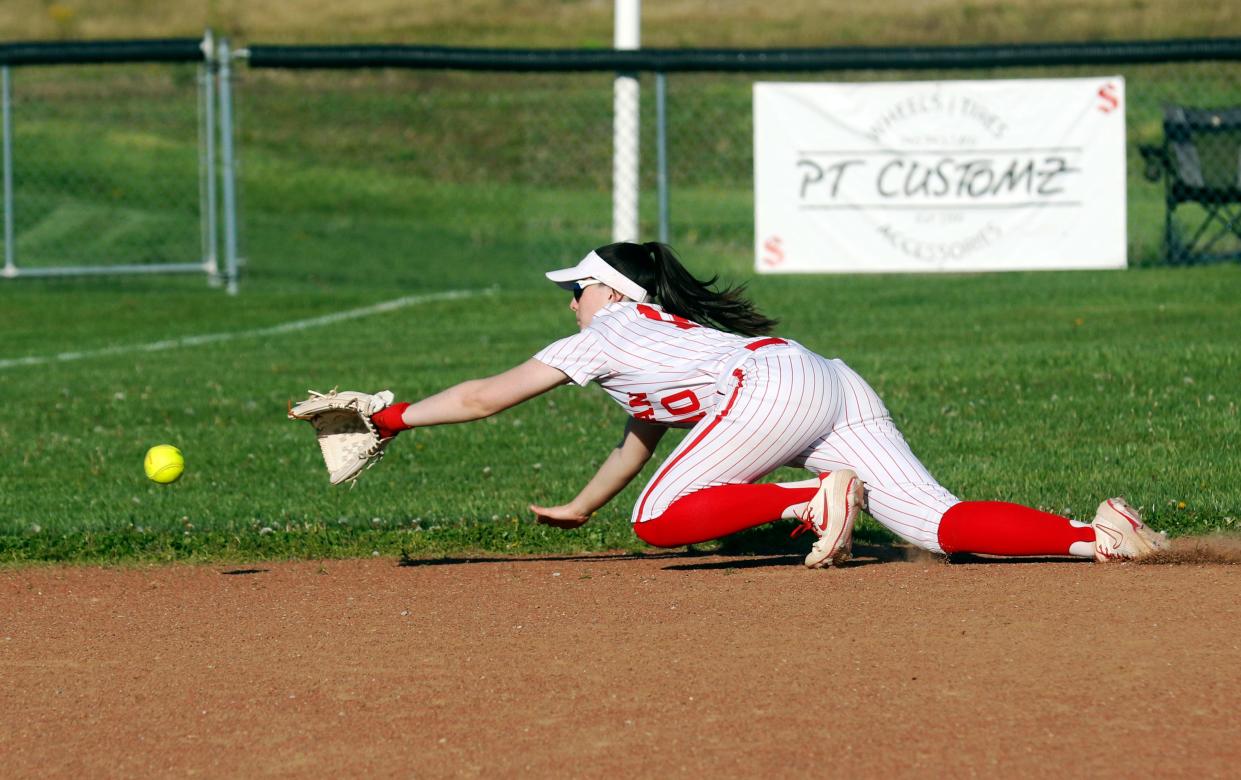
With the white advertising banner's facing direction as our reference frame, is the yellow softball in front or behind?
in front

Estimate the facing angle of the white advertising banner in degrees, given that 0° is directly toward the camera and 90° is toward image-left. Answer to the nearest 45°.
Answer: approximately 0°

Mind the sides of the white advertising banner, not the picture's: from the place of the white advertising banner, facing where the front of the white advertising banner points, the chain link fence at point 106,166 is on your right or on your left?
on your right

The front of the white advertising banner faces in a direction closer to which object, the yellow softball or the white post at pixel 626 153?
the yellow softball

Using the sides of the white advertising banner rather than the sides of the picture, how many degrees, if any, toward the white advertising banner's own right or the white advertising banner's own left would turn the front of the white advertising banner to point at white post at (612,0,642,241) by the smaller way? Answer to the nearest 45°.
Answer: approximately 90° to the white advertising banner's own right
